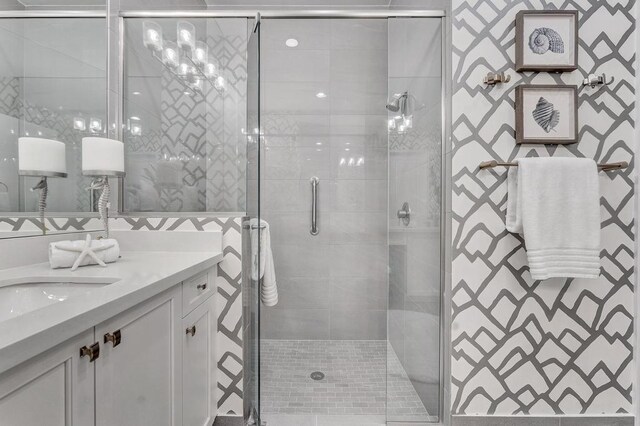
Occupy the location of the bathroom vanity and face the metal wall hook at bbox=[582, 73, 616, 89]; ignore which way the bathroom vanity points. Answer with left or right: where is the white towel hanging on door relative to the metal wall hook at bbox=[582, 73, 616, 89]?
left

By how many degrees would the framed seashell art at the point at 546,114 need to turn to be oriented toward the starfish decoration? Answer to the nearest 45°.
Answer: approximately 45° to its right

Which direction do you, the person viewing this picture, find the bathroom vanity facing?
facing the viewer and to the right of the viewer

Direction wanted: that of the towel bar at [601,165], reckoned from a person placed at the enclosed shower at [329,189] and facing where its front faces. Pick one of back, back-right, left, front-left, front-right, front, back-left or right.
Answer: front-left

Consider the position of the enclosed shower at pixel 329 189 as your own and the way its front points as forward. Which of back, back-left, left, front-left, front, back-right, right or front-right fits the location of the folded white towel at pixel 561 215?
front-left

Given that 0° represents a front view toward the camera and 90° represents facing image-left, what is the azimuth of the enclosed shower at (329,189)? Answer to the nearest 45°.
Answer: approximately 0°
